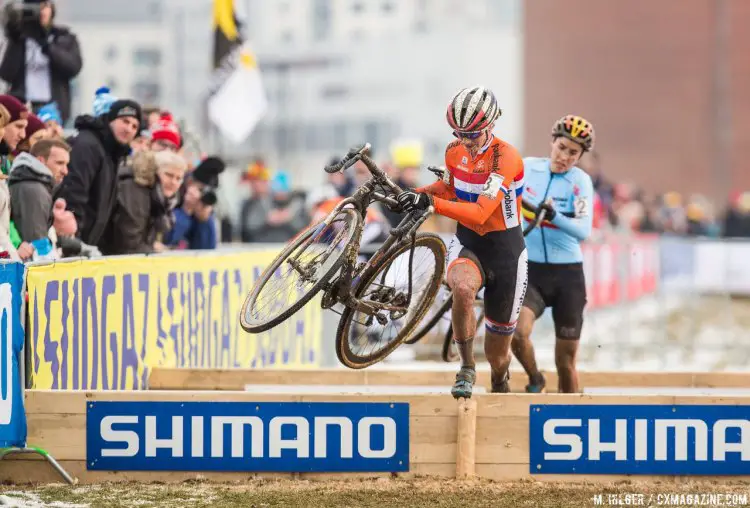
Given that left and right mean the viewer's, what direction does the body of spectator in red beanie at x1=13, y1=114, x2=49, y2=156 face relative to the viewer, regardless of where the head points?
facing the viewer and to the right of the viewer

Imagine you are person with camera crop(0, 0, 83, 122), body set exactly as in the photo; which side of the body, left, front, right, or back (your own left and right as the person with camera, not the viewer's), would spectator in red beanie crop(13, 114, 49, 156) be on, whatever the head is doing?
front

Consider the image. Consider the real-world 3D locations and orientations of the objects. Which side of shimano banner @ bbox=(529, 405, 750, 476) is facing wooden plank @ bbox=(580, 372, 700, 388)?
back

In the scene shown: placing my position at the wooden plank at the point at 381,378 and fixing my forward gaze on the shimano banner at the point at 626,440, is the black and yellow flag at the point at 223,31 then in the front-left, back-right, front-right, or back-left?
back-left

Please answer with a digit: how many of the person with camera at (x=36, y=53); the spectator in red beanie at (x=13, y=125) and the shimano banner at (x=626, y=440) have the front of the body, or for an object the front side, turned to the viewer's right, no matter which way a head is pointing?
1

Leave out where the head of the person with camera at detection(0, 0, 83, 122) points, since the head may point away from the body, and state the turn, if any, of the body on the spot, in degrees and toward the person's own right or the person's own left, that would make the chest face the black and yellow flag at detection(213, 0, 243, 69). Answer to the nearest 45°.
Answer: approximately 135° to the person's own left

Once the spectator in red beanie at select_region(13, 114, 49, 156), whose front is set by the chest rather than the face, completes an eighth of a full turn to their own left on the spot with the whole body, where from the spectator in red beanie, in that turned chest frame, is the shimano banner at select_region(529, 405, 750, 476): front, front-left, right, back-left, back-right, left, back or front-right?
front-right

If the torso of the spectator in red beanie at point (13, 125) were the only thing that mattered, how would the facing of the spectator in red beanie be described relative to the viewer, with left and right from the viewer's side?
facing to the right of the viewer

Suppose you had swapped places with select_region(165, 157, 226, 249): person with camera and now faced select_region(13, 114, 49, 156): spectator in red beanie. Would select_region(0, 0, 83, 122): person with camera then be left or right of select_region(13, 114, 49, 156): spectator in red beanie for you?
right

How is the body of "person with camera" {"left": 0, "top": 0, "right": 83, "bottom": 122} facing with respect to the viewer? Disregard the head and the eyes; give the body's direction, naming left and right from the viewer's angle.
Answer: facing the viewer

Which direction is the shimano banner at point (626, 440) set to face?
toward the camera

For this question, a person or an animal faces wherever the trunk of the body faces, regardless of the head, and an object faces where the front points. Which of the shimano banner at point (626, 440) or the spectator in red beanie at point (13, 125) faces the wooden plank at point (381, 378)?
the spectator in red beanie

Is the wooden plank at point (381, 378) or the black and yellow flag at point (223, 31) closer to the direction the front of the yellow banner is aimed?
the wooden plank
